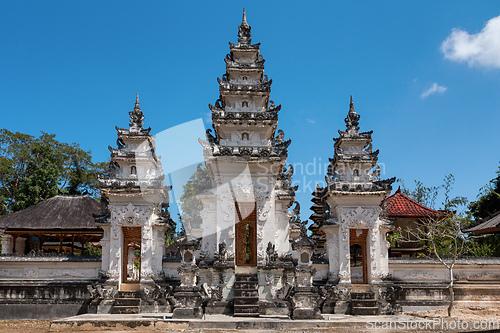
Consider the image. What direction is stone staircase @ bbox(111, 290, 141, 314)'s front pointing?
toward the camera

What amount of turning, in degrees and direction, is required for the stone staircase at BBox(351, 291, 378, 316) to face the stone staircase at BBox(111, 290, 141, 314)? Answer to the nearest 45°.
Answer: approximately 90° to its right

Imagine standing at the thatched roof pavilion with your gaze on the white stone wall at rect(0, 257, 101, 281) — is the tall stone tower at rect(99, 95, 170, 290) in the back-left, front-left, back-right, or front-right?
front-left

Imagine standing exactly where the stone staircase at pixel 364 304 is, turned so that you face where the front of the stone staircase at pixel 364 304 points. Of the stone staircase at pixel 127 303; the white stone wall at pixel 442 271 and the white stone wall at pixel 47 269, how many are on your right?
2

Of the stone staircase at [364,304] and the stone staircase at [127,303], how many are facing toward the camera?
2

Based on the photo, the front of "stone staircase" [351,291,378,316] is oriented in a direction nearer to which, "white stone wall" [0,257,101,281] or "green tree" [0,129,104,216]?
the white stone wall

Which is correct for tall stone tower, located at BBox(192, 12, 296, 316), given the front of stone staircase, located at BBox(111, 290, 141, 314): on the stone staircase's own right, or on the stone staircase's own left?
on the stone staircase's own left

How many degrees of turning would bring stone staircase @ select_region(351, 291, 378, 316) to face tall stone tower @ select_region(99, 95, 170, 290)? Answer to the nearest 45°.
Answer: approximately 90° to its right

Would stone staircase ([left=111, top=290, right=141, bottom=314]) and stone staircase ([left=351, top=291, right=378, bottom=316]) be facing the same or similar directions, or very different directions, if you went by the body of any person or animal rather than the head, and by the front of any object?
same or similar directions
